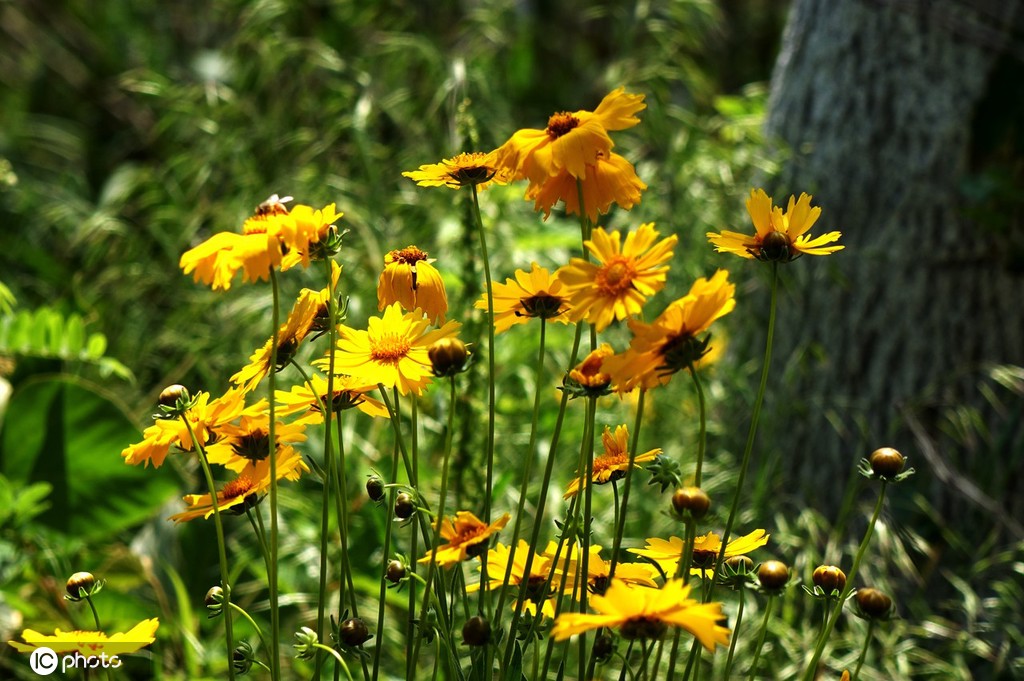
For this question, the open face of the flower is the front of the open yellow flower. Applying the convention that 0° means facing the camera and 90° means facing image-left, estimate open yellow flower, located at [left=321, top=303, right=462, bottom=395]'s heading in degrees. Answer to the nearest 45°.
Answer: approximately 0°
